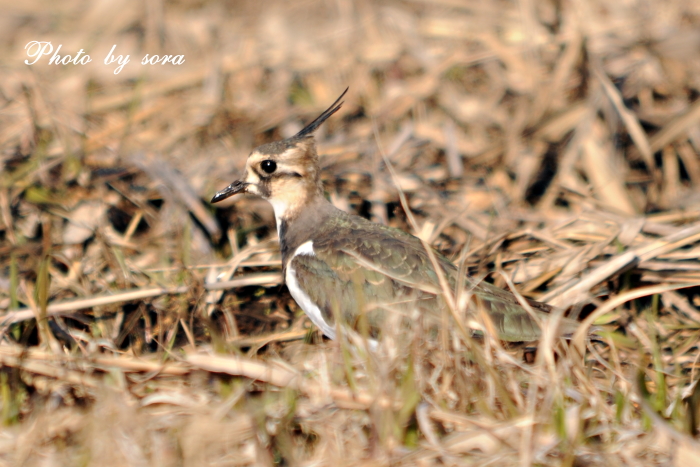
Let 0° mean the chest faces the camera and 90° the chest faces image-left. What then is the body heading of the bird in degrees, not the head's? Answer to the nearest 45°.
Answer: approximately 90°
